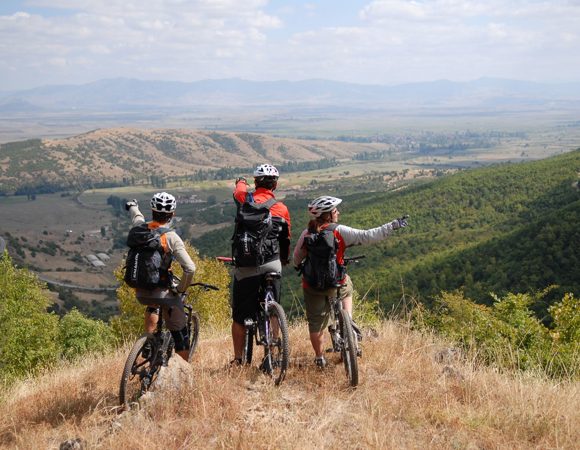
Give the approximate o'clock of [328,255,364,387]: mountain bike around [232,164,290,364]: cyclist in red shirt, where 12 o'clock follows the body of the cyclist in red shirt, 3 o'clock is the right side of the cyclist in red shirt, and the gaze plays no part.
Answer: The mountain bike is roughly at 4 o'clock from the cyclist in red shirt.

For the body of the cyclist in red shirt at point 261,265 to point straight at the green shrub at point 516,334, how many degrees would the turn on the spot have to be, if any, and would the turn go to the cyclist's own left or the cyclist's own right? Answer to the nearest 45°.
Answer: approximately 45° to the cyclist's own right

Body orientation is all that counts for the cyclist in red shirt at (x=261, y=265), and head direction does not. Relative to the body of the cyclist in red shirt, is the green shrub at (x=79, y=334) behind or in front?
in front

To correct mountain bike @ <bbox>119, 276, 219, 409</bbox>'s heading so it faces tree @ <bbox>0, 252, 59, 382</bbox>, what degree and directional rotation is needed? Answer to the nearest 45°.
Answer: approximately 45° to its left

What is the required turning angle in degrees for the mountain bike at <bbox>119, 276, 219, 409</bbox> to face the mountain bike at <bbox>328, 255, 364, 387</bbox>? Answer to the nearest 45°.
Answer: approximately 45° to its right

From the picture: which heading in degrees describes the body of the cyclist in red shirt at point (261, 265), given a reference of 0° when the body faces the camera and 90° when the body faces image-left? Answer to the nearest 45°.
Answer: approximately 180°

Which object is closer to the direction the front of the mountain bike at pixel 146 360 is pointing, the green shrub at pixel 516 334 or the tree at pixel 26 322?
the green shrub

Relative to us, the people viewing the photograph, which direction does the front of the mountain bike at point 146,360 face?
facing away from the viewer and to the right of the viewer
